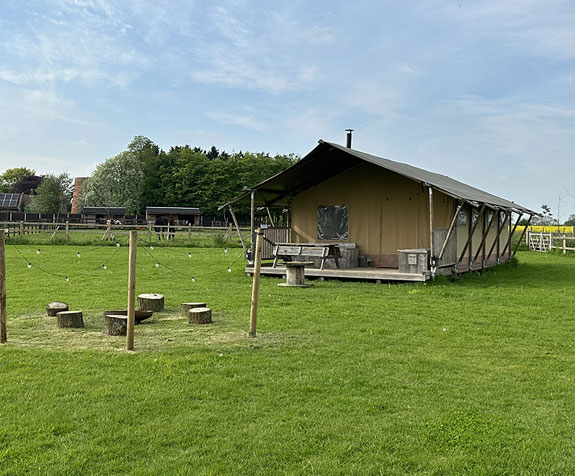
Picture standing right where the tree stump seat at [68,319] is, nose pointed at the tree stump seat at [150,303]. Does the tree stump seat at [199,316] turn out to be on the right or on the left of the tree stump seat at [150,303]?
right

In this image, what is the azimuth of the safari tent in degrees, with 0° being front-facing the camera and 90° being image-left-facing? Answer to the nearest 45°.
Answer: approximately 45°

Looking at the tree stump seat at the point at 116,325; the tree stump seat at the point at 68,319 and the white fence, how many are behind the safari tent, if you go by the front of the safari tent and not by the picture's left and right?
1

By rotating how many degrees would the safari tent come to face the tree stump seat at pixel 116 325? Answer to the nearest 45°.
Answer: approximately 45° to its left

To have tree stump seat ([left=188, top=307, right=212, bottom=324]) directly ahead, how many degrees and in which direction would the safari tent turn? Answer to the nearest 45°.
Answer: approximately 45° to its left

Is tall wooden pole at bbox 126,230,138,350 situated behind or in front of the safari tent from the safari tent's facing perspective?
in front

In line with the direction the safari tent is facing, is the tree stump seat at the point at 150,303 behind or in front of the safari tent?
in front

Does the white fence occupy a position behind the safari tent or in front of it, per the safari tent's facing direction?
behind
